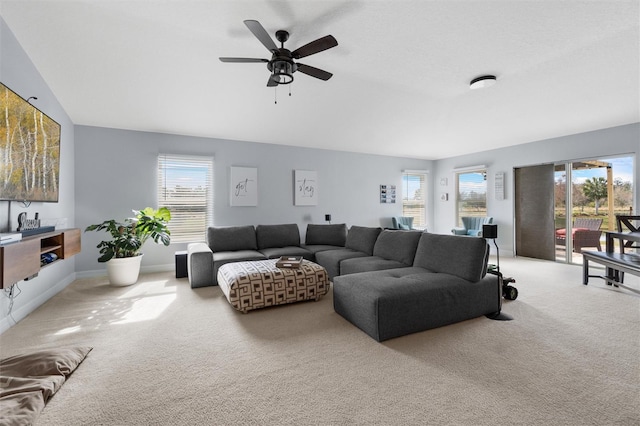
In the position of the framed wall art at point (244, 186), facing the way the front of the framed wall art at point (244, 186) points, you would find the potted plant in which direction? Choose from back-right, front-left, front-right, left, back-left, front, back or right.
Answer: front-right

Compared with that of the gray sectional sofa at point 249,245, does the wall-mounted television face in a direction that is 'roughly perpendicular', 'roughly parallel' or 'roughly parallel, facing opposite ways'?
roughly perpendicular

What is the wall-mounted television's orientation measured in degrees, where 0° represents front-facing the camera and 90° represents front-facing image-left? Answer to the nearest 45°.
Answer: approximately 315°

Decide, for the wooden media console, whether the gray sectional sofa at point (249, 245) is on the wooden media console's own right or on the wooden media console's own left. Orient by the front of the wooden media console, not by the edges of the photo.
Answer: on the wooden media console's own left

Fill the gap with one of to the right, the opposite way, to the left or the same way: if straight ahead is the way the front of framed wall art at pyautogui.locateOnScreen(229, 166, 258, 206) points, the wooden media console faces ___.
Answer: to the left

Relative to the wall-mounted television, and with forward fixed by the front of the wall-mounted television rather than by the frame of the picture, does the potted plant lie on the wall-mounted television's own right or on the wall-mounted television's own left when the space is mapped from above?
on the wall-mounted television's own left

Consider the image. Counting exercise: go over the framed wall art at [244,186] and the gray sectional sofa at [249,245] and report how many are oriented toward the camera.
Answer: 2

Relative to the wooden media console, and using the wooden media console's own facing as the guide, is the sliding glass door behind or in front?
in front

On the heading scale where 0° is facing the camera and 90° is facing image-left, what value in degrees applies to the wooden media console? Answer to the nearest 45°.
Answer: approximately 315°

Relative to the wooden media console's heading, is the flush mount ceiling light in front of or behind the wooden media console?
in front

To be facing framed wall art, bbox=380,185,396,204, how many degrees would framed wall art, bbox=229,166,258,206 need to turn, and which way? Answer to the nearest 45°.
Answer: approximately 90° to its left

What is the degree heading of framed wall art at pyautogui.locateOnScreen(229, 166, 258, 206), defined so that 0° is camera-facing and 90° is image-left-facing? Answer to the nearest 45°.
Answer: approximately 0°
